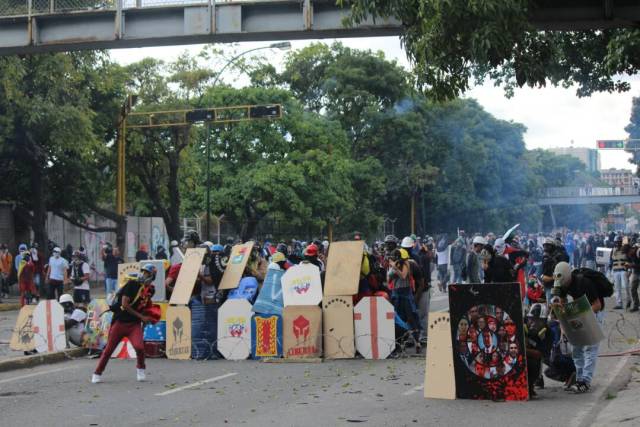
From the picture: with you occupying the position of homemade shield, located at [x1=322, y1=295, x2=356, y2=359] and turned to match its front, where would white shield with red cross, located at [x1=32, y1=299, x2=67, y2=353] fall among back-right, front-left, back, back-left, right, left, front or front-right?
right

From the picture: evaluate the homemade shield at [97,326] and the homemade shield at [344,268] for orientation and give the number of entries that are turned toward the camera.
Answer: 2

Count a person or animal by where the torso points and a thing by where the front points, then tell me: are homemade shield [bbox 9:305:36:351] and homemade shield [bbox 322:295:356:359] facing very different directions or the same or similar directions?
same or similar directions

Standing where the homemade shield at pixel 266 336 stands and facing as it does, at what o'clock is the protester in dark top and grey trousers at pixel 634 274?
The protester in dark top and grey trousers is roughly at 8 o'clock from the homemade shield.

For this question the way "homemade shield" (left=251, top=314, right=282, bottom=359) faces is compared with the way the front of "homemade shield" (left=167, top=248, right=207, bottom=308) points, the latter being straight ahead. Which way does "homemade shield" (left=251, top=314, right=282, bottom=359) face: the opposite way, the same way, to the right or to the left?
the same way

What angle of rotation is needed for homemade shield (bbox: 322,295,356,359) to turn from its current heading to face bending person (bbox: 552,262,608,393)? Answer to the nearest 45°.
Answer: approximately 45° to its left

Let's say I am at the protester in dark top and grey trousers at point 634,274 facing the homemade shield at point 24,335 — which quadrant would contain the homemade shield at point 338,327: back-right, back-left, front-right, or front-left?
front-left

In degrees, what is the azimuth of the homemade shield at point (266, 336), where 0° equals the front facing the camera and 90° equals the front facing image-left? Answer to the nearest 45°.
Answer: approximately 0°

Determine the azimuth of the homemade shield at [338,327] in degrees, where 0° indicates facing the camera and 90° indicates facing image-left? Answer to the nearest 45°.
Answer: approximately 0°

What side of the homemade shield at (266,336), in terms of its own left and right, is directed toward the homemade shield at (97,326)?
right

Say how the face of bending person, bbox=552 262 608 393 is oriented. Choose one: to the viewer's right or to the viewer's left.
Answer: to the viewer's left

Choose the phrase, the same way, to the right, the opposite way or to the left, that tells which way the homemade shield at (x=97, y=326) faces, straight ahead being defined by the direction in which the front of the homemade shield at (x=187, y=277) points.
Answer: the same way

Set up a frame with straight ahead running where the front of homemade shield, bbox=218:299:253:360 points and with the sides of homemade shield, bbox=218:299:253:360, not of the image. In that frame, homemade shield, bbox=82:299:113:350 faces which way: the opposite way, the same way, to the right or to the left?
the same way

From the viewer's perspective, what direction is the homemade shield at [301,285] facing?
toward the camera

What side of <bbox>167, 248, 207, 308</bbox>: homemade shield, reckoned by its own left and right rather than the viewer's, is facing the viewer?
front
